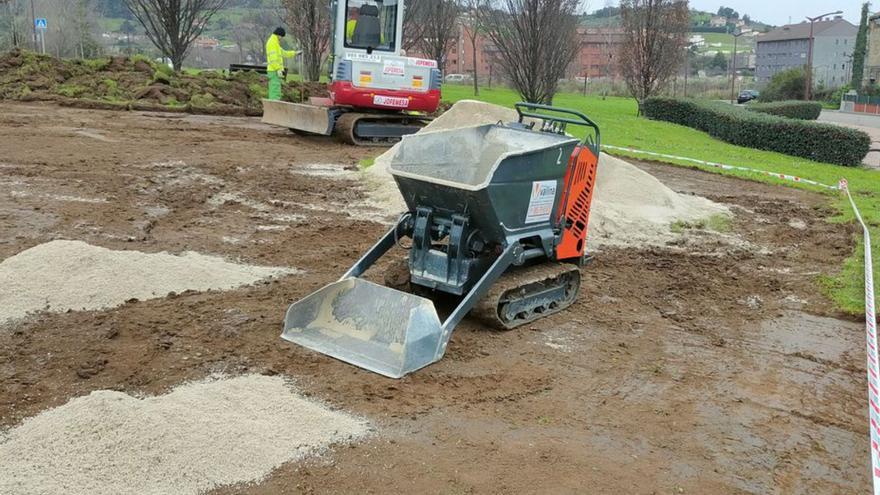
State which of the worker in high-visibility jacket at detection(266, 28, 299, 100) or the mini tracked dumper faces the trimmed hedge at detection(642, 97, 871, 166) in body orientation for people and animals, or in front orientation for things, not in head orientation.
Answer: the worker in high-visibility jacket

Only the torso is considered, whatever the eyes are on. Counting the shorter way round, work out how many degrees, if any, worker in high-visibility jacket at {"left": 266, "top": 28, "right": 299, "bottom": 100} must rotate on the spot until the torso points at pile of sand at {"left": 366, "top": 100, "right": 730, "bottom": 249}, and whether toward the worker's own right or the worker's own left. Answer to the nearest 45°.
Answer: approximately 45° to the worker's own right

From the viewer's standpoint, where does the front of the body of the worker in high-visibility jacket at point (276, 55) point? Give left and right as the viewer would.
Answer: facing to the right of the viewer

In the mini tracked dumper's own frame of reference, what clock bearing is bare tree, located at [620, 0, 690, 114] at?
The bare tree is roughly at 5 o'clock from the mini tracked dumper.

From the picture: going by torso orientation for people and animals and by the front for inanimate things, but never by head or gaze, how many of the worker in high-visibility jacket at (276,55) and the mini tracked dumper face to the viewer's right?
1

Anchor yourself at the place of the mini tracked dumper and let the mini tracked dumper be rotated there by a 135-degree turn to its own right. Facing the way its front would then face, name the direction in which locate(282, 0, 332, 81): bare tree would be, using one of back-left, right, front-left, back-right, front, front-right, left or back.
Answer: front

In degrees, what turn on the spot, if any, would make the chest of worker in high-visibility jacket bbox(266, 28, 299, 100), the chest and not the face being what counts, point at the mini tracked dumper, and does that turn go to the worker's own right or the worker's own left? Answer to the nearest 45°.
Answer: approximately 90° to the worker's own right

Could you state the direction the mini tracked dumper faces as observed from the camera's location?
facing the viewer and to the left of the viewer

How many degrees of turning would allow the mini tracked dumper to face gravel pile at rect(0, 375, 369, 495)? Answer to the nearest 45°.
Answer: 0° — it already faces it

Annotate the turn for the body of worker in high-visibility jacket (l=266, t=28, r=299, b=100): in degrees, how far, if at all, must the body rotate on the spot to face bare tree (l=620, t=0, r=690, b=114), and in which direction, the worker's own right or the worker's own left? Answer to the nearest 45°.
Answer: approximately 45° to the worker's own left
